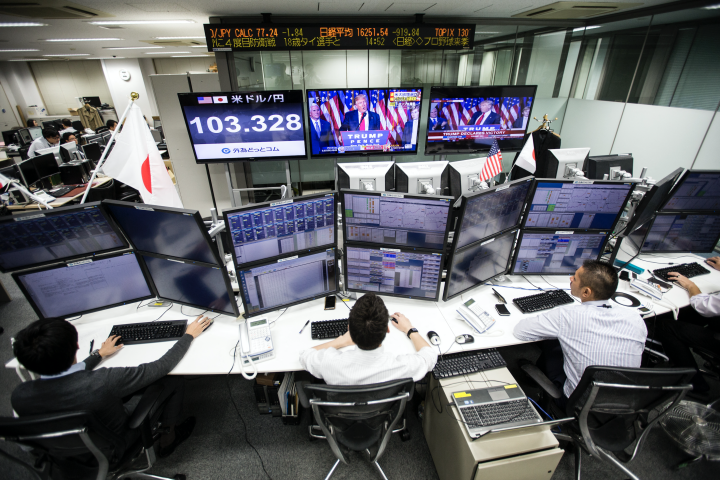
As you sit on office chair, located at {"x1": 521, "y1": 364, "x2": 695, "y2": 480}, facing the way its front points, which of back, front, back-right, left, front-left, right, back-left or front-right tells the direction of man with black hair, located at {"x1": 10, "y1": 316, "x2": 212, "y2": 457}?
left

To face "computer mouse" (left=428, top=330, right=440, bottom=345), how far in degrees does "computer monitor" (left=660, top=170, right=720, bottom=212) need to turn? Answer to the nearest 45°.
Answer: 0° — it already faces it

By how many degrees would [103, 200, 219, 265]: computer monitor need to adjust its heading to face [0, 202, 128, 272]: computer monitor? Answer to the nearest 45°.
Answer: approximately 90° to its right

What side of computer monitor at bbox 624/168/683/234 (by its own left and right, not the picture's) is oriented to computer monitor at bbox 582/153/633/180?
back

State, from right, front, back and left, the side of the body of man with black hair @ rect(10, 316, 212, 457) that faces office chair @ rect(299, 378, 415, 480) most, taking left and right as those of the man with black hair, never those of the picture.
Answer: right

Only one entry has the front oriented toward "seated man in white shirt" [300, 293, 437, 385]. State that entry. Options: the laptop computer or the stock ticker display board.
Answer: the stock ticker display board

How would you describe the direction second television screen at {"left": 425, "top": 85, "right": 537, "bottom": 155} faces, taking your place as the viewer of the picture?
facing the viewer

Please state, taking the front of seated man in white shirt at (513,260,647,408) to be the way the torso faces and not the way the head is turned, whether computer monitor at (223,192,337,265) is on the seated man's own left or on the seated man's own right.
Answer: on the seated man's own left

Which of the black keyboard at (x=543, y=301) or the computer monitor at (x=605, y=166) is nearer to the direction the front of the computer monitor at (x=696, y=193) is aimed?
the black keyboard

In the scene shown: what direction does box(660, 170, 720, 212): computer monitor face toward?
toward the camera

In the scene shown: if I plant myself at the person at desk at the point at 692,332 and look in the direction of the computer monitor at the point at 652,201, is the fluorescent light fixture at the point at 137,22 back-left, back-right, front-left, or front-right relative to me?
front-left

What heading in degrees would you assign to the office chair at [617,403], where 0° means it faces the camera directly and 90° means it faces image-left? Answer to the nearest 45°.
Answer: approximately 135°

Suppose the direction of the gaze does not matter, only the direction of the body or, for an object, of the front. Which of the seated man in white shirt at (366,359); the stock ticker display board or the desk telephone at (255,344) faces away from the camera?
the seated man in white shirt

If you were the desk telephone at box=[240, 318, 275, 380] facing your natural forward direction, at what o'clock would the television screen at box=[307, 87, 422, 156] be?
The television screen is roughly at 7 o'clock from the desk telephone.

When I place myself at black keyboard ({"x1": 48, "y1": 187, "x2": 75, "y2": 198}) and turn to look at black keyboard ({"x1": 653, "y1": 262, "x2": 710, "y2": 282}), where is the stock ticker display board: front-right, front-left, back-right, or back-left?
front-left
